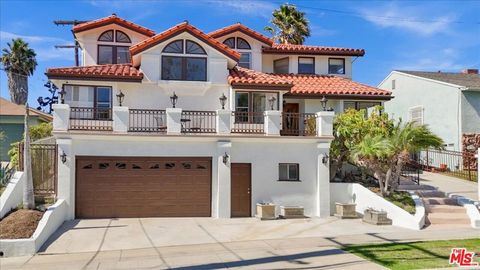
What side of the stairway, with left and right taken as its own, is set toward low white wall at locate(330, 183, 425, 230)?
right

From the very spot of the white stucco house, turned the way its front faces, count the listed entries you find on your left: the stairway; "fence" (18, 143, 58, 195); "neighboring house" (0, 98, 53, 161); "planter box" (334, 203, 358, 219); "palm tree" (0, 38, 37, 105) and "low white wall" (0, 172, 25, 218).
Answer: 2

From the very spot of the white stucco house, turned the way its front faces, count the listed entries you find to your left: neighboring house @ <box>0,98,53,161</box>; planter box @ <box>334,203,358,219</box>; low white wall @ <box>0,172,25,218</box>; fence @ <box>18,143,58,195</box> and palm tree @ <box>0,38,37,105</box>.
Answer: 1

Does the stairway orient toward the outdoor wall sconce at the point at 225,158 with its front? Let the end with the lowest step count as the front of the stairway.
no

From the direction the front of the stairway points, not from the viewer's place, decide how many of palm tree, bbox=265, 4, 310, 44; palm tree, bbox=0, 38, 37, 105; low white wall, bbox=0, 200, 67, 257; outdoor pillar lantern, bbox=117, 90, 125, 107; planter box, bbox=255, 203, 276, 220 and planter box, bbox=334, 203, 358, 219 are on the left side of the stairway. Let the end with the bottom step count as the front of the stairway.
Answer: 0

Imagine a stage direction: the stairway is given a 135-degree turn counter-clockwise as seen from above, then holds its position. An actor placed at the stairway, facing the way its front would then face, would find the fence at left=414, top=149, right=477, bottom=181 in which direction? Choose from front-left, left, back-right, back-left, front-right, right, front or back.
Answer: front-left

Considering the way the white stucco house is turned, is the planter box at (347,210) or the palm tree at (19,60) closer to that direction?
the planter box

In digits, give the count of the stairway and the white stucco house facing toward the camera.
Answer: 2

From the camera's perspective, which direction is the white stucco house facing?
toward the camera

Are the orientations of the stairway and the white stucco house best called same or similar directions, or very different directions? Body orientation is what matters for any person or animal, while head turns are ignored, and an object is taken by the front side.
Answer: same or similar directions

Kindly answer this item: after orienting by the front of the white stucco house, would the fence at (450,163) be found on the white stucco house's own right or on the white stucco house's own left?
on the white stucco house's own left

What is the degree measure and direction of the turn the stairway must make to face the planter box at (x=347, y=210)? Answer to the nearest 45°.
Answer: approximately 90° to its right

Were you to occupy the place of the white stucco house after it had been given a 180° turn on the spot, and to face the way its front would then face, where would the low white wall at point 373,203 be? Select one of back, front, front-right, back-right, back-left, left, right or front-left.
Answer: right

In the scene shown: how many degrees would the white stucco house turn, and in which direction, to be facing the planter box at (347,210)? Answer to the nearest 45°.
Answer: approximately 90° to its left

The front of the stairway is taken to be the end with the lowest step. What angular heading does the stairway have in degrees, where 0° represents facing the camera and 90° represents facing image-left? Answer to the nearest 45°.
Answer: approximately 0°

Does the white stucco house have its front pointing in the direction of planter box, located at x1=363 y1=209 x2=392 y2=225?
no
